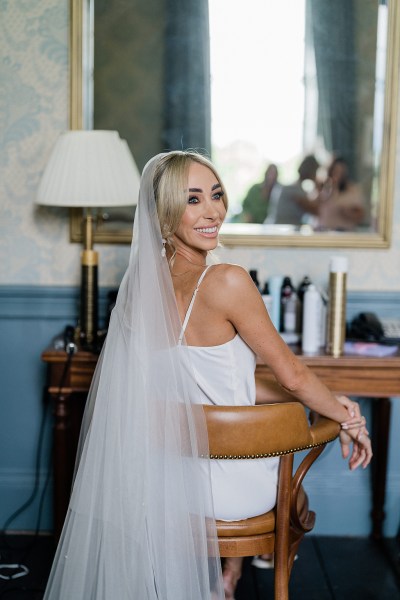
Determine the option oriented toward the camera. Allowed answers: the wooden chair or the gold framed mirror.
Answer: the gold framed mirror

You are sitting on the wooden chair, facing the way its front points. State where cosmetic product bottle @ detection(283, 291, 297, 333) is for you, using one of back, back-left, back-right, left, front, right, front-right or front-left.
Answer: front-left

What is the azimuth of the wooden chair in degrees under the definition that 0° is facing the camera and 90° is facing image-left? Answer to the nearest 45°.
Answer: approximately 225°

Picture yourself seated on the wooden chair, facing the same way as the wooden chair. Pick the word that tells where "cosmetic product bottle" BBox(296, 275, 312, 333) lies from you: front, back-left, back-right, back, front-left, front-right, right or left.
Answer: front-left

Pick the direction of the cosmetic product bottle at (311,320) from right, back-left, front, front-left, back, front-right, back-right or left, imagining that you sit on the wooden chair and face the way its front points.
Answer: front-left

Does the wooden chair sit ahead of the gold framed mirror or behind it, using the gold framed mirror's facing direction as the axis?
ahead

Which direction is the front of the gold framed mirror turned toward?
toward the camera

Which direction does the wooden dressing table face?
toward the camera

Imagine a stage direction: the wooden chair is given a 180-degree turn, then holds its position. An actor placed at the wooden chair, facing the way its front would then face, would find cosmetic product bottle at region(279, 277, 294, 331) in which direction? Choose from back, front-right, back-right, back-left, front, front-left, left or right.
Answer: back-right

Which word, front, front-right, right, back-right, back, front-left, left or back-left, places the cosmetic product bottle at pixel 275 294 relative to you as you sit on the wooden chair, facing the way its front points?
front-left

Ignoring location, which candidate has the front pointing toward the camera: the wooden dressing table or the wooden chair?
the wooden dressing table

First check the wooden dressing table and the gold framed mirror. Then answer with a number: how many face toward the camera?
2
